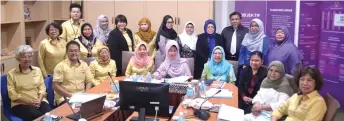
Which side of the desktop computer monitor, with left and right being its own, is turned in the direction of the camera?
back

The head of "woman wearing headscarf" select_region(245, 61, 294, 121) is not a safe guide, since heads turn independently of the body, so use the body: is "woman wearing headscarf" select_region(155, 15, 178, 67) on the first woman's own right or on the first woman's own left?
on the first woman's own right

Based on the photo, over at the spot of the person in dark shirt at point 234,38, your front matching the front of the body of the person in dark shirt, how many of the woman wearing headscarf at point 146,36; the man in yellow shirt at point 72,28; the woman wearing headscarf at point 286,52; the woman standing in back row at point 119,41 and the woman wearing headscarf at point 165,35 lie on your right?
4

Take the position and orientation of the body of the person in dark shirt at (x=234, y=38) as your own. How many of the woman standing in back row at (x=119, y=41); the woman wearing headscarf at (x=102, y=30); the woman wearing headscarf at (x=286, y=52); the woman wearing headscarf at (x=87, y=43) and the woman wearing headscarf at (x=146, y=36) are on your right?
4

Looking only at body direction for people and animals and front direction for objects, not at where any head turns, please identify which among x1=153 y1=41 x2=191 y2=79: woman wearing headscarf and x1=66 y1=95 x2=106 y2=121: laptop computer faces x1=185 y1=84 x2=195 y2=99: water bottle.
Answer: the woman wearing headscarf

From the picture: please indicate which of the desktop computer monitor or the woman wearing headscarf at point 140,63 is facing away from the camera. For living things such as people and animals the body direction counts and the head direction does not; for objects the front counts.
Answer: the desktop computer monitor
